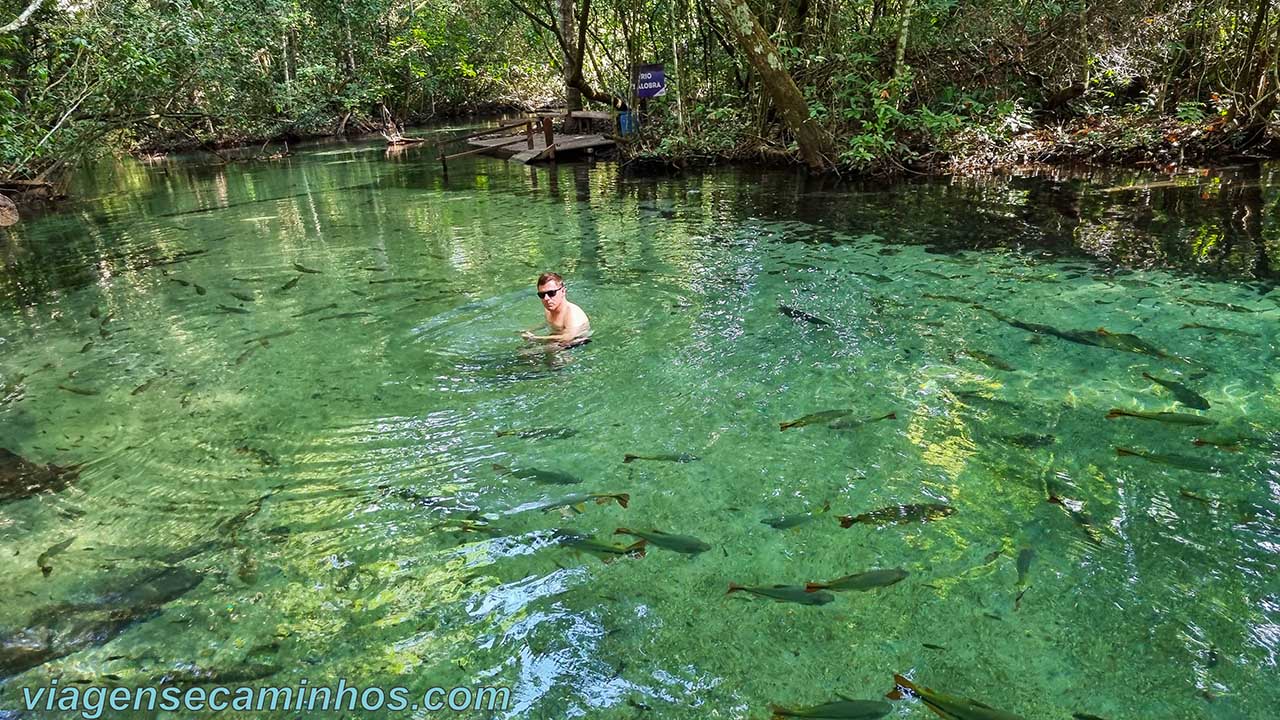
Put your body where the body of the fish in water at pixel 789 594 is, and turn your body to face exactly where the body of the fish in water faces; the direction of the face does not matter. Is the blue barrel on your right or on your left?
on your left

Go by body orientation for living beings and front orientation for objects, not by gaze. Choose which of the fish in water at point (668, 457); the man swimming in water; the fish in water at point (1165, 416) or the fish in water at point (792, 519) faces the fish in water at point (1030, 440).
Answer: the fish in water at point (668, 457)

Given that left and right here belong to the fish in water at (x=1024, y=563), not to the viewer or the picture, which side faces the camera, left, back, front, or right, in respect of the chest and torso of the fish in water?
back
